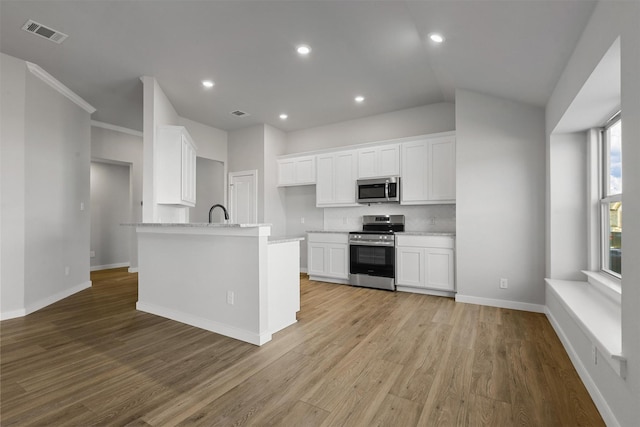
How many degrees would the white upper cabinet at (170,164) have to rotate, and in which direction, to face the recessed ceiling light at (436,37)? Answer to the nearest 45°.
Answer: approximately 45° to its right

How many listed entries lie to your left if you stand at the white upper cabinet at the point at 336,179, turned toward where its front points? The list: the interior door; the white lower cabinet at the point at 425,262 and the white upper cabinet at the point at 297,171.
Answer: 1

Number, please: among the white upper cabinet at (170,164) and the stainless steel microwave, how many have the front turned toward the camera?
1

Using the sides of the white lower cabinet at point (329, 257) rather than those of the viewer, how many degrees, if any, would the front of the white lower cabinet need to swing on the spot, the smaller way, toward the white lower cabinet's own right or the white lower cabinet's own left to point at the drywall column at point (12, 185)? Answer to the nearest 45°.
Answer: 0° — it already faces it

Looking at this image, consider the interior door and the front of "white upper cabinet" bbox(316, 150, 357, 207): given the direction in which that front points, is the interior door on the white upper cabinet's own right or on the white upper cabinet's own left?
on the white upper cabinet's own right

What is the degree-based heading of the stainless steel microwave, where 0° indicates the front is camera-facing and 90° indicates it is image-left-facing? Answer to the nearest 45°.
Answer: approximately 0°

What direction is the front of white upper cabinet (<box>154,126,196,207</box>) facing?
to the viewer's right

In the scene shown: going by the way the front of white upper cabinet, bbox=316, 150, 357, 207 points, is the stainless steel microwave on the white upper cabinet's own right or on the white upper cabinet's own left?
on the white upper cabinet's own left

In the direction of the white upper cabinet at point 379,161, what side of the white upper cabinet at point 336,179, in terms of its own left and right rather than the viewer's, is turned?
left
